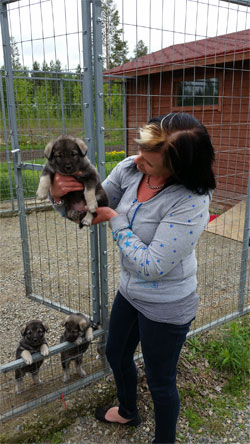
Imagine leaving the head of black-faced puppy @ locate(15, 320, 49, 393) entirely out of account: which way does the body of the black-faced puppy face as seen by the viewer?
toward the camera

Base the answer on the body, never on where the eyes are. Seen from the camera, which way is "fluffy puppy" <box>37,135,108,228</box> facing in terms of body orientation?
toward the camera

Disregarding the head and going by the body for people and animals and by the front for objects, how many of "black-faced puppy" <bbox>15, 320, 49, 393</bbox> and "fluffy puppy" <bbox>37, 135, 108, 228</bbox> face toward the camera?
2

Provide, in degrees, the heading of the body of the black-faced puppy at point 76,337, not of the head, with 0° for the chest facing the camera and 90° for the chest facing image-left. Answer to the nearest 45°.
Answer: approximately 45°

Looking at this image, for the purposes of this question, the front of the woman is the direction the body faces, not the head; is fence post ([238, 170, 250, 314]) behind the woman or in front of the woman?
behind

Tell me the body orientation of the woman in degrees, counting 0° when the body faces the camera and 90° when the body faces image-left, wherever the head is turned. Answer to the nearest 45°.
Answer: approximately 45°

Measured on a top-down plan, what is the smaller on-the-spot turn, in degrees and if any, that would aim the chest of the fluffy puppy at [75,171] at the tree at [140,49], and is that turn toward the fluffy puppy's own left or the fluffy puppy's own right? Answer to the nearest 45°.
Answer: approximately 135° to the fluffy puppy's own left
